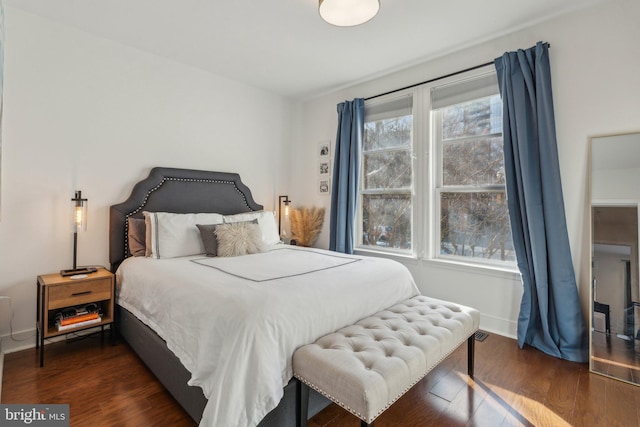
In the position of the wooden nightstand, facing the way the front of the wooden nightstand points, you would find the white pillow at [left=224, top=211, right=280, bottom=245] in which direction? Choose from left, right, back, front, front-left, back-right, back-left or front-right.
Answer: front-left

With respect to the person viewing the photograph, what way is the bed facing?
facing the viewer and to the right of the viewer

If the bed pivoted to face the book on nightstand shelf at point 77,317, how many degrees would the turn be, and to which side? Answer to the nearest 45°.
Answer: approximately 180°

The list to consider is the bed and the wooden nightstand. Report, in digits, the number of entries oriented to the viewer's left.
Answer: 0

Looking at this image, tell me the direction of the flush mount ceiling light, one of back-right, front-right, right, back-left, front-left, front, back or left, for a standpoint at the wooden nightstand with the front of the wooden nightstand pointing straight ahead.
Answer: front

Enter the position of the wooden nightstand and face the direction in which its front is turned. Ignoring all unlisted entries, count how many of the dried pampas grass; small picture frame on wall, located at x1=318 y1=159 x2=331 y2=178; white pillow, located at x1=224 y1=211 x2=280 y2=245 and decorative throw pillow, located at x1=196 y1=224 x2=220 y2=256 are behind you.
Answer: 0

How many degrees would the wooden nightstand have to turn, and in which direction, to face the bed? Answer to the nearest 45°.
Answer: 0° — it already faces it

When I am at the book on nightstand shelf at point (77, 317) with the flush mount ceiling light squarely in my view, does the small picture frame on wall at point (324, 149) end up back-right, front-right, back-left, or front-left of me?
front-left

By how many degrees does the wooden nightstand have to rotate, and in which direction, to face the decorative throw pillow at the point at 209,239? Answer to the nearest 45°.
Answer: approximately 45° to its left

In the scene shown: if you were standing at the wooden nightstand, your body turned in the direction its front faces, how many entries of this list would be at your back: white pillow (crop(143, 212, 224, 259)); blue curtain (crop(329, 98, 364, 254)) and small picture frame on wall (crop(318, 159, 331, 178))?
0

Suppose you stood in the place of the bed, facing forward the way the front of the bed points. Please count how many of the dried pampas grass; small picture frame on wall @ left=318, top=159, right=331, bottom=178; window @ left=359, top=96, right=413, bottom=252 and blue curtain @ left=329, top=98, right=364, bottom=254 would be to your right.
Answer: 0

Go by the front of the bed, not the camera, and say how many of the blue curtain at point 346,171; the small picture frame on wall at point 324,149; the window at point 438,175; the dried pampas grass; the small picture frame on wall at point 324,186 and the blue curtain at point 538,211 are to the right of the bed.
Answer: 0

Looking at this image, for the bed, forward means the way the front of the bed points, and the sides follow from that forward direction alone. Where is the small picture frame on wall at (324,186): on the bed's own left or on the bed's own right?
on the bed's own left

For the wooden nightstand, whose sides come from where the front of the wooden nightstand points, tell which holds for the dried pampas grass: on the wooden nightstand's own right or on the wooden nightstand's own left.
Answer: on the wooden nightstand's own left
